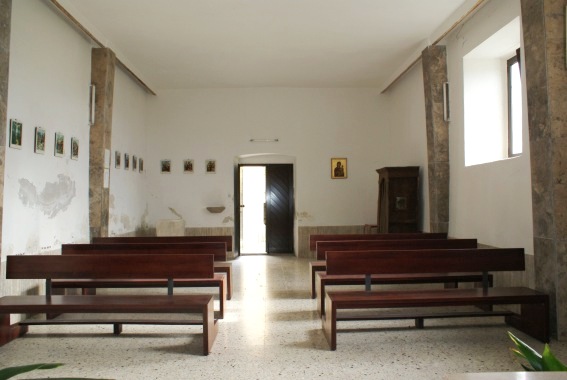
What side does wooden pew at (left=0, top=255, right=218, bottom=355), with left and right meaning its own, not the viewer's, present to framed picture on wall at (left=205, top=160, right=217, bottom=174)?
back

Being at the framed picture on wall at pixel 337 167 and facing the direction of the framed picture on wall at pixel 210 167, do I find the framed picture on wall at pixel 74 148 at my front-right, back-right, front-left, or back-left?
front-left

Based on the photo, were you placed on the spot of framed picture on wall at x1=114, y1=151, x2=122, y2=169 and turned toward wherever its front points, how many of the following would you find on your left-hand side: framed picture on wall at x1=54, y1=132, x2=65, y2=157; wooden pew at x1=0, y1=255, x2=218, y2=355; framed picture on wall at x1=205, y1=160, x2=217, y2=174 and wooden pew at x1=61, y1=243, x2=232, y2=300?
1

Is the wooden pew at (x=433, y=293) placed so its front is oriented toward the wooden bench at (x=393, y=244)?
no

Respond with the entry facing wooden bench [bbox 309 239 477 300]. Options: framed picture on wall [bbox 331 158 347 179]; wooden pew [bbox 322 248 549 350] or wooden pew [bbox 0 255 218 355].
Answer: the framed picture on wall

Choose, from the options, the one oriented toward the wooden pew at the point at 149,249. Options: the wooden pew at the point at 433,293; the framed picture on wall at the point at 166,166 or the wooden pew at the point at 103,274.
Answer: the framed picture on wall

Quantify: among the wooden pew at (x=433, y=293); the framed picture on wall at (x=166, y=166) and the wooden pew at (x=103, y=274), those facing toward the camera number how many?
3

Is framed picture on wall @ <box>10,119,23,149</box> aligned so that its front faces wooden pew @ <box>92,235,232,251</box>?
no

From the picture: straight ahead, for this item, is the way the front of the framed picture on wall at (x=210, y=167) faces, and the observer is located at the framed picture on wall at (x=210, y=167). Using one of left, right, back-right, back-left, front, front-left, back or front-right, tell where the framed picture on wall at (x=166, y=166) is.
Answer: right

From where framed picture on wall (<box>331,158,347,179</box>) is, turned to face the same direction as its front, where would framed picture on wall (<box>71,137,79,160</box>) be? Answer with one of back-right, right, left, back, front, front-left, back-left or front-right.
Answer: front-right

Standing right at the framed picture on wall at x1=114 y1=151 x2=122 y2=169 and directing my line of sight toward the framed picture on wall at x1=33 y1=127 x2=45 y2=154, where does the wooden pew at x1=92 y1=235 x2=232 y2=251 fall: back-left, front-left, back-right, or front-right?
front-left

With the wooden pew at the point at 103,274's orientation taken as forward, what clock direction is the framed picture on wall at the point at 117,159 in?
The framed picture on wall is roughly at 6 o'clock from the wooden pew.

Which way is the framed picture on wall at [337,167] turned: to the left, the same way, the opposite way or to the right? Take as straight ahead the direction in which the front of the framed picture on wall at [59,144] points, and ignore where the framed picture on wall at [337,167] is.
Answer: to the right

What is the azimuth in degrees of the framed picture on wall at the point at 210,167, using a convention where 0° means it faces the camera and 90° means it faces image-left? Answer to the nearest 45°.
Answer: approximately 0°

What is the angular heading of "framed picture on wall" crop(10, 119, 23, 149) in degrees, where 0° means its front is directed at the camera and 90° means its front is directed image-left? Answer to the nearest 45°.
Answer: approximately 315°

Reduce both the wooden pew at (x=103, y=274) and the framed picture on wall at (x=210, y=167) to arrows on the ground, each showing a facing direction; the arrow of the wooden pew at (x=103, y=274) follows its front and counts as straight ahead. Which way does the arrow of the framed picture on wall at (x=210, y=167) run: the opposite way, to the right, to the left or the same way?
the same way

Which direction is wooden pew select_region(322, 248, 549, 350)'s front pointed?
toward the camera

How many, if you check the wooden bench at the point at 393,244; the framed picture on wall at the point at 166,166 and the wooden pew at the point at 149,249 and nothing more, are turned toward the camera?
3

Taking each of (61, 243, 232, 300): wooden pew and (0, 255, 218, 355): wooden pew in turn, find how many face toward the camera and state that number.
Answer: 2

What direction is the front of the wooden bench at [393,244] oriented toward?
toward the camera

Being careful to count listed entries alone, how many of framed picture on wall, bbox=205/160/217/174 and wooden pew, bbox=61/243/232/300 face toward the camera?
2
